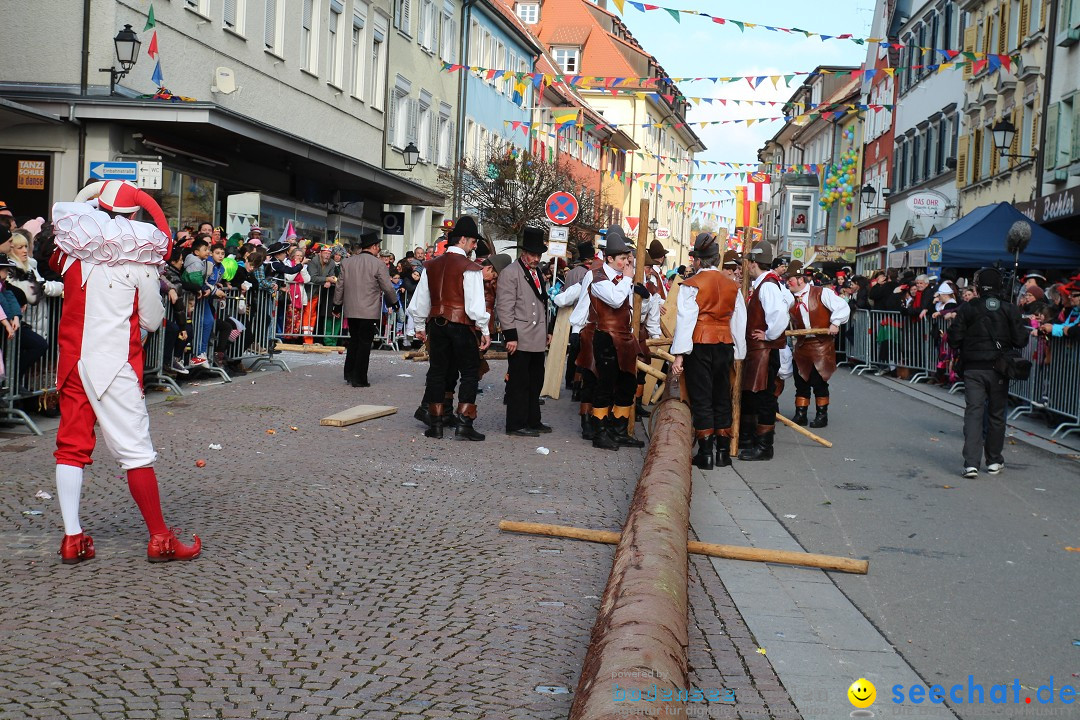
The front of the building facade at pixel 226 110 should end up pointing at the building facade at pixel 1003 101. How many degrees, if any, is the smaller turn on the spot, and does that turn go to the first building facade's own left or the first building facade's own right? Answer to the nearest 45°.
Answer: approximately 45° to the first building facade's own left

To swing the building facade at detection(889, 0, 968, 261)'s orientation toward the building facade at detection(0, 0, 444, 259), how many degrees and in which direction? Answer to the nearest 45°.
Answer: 0° — it already faces it

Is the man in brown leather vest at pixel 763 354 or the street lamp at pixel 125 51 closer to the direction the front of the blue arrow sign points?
the man in brown leather vest

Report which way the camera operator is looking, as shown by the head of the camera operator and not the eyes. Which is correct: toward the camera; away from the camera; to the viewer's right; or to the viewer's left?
away from the camera

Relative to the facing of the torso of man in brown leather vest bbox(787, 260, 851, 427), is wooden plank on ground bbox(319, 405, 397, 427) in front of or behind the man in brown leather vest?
in front

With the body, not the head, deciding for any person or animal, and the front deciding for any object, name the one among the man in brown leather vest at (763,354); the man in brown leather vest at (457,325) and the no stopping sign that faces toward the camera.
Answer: the no stopping sign

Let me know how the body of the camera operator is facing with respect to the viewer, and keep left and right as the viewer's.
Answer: facing away from the viewer

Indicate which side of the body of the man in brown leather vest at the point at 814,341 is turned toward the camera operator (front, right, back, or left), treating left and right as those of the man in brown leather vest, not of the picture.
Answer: left

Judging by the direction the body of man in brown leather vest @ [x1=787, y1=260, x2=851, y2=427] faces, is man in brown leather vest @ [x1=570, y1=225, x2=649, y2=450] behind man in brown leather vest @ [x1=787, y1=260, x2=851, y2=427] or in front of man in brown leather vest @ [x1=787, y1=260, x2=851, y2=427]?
in front

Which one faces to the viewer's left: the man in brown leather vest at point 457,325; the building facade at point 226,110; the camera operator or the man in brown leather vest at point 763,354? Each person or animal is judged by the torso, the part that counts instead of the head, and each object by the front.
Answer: the man in brown leather vest at point 763,354

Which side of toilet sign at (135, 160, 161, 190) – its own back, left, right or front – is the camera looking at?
front

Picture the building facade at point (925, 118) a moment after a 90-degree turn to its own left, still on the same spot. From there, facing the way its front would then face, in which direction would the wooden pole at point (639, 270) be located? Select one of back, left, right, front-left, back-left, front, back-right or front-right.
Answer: front-right

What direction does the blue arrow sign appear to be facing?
toward the camera
